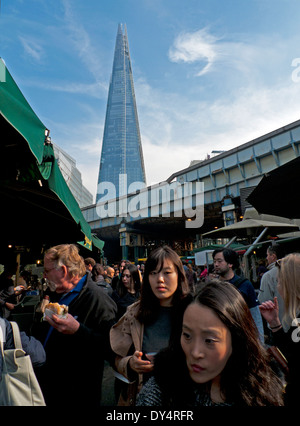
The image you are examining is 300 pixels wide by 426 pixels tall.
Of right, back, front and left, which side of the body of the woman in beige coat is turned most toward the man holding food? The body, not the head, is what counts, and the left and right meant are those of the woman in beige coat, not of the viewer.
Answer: right

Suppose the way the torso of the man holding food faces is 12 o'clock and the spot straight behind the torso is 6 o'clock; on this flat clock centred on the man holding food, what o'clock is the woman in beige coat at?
The woman in beige coat is roughly at 7 o'clock from the man holding food.

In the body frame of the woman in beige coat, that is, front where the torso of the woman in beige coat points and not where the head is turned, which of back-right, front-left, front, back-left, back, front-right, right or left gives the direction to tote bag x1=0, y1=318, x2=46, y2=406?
front-right

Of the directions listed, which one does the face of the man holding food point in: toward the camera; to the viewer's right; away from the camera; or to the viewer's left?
to the viewer's left
